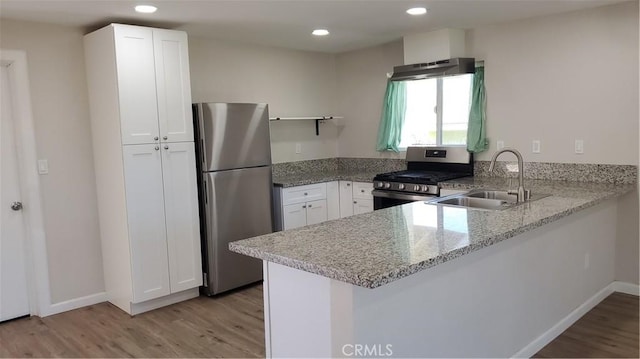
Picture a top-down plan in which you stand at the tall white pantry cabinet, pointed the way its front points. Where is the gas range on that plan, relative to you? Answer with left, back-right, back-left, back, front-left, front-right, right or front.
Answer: front-left

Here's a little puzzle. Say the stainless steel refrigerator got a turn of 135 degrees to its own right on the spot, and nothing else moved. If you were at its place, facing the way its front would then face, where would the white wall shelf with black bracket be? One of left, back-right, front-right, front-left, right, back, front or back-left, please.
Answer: back-right

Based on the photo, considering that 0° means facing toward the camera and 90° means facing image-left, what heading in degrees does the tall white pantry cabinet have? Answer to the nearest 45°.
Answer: approximately 315°

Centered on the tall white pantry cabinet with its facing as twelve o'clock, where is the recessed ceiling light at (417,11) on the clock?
The recessed ceiling light is roughly at 11 o'clock from the tall white pantry cabinet.

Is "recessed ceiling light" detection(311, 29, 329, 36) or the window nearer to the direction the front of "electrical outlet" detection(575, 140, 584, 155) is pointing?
the recessed ceiling light

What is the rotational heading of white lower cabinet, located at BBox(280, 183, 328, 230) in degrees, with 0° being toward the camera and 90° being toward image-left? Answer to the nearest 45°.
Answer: approximately 315°

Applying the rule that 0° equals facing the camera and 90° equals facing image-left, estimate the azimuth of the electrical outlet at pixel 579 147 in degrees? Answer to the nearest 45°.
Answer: approximately 45°

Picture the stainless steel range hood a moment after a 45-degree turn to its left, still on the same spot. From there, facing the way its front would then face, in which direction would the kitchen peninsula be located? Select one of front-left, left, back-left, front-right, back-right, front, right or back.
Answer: front

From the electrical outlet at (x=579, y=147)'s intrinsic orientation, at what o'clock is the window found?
The window is roughly at 2 o'clock from the electrical outlet.
